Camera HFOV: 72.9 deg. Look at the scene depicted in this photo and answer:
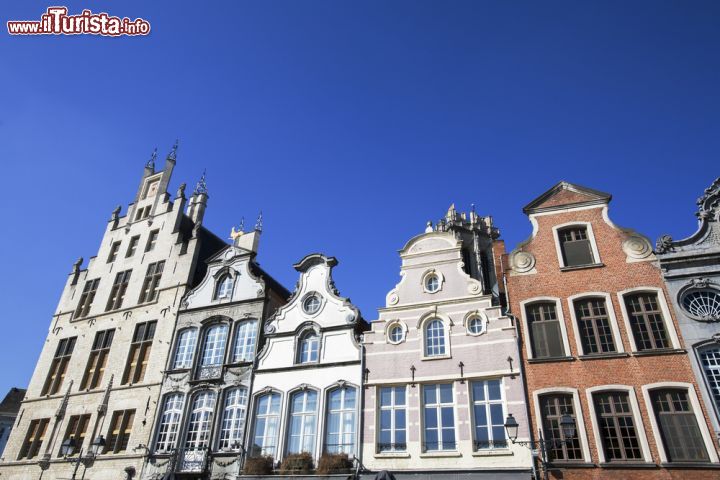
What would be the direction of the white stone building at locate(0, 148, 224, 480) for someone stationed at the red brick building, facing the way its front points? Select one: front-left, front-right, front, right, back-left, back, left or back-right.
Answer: right

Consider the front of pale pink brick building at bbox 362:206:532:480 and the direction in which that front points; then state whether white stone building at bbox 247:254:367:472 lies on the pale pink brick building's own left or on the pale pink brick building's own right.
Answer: on the pale pink brick building's own right

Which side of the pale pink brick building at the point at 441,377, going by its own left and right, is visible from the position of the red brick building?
left

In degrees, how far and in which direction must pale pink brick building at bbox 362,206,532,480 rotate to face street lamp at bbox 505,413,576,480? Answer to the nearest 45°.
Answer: approximately 90° to its left

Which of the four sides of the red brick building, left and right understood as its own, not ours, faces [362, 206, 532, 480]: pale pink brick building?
right

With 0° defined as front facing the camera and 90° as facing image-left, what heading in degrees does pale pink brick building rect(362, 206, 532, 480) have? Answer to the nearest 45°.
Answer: approximately 0°

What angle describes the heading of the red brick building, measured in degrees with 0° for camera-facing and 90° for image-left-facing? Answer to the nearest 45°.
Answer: approximately 0°

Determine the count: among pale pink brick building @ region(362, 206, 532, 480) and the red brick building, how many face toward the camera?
2

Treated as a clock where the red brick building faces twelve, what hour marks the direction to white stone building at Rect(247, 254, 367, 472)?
The white stone building is roughly at 3 o'clock from the red brick building.
